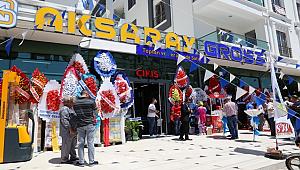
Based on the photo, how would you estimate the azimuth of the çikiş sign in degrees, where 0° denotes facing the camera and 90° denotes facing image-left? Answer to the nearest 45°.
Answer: approximately 0°

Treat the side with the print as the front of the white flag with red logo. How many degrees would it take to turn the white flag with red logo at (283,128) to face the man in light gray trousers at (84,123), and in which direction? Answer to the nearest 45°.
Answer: approximately 45° to its right

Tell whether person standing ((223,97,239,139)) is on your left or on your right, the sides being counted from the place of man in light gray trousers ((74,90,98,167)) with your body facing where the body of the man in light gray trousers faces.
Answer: on your right

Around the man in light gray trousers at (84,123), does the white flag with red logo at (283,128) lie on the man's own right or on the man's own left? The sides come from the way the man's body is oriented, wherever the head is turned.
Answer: on the man's own right

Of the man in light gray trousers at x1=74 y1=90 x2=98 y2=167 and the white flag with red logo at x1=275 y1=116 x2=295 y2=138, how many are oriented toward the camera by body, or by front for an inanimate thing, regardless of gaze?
1

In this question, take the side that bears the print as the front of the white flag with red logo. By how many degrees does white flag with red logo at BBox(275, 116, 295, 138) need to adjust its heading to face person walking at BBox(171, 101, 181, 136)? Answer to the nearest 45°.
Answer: approximately 135° to its right

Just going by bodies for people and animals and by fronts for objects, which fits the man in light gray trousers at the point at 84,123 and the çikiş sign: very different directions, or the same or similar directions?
very different directions
